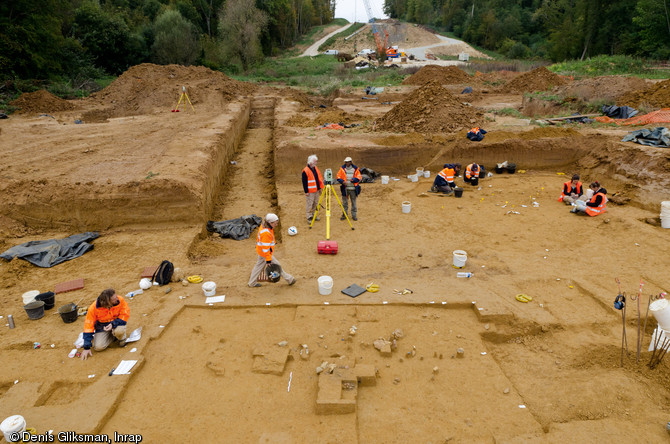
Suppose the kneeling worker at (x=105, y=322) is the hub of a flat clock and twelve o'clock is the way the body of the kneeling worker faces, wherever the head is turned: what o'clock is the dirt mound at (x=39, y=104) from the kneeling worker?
The dirt mound is roughly at 6 o'clock from the kneeling worker.

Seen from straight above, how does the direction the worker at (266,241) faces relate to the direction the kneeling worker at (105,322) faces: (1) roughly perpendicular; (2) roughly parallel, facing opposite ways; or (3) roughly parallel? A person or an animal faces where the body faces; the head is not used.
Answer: roughly perpendicular

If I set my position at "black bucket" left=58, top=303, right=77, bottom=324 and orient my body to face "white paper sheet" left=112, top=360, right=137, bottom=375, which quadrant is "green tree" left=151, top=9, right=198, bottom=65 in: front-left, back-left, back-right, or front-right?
back-left

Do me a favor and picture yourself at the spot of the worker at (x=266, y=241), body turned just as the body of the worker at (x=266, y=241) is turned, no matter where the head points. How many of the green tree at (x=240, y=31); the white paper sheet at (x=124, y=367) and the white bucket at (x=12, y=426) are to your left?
1

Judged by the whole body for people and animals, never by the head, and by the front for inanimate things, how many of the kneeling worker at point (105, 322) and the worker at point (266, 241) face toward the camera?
1

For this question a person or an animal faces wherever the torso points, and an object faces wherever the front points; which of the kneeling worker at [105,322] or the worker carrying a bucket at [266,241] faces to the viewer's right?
the worker carrying a bucket

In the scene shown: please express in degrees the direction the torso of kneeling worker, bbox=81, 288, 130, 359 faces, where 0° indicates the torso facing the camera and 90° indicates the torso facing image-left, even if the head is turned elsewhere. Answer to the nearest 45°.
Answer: approximately 0°

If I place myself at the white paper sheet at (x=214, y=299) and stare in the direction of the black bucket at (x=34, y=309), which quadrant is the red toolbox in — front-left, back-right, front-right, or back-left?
back-right

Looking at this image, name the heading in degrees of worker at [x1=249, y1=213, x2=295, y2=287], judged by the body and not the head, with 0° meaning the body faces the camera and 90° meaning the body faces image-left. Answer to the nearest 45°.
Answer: approximately 270°

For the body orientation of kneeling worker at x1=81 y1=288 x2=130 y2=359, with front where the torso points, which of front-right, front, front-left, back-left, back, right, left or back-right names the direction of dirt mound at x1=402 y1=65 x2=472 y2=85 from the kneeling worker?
back-left

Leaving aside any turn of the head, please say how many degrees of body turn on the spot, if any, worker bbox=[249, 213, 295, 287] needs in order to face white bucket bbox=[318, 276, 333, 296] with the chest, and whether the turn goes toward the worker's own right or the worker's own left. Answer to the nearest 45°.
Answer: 0° — they already face it
